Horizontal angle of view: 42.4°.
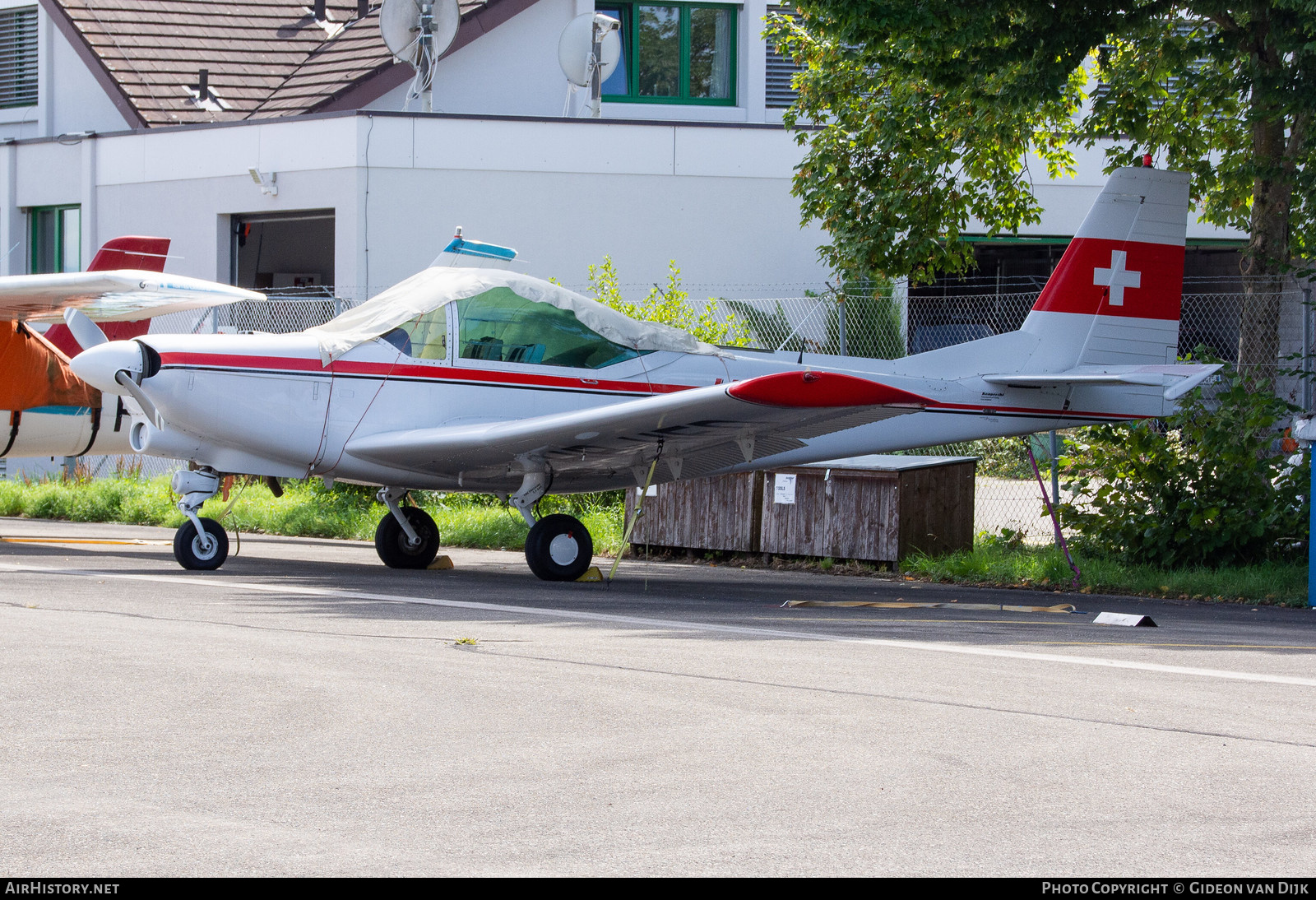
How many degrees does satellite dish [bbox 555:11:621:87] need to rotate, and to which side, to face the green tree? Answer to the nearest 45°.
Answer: approximately 135° to its left

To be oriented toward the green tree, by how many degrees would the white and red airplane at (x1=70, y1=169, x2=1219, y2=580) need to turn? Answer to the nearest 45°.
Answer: approximately 180°

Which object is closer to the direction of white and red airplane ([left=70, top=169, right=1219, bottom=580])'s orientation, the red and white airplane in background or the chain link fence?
the red and white airplane in background
